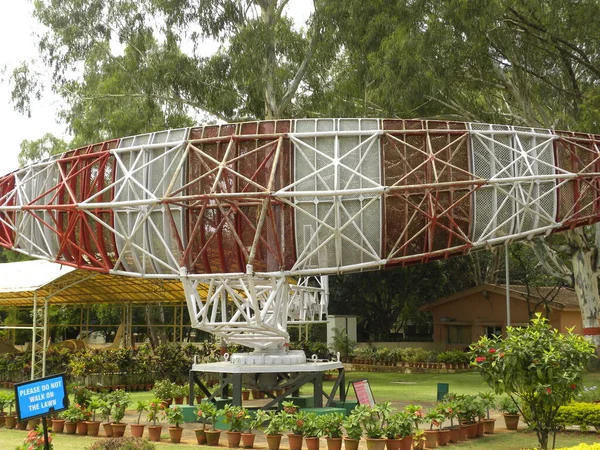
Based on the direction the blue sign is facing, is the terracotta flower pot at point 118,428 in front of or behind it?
behind

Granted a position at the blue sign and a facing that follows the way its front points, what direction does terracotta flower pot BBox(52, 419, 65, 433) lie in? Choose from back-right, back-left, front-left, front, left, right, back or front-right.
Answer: back

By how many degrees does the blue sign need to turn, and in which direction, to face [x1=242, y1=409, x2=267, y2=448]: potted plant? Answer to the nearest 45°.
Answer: approximately 135° to its left

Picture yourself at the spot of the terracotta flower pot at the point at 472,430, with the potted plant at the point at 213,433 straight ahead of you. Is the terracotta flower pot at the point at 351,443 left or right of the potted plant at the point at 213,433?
left

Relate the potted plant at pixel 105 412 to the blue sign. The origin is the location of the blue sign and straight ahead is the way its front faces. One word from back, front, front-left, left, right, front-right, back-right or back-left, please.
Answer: back

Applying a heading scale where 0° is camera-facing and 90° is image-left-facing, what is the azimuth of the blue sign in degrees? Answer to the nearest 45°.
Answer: approximately 0°

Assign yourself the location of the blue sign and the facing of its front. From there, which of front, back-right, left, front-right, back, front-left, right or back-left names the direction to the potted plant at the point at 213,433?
back-left

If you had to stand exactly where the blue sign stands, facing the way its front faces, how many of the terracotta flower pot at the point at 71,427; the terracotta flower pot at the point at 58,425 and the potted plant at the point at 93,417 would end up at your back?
3

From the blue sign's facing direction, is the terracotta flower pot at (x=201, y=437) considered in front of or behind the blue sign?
behind

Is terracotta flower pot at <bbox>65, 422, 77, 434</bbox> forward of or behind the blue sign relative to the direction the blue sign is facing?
behind

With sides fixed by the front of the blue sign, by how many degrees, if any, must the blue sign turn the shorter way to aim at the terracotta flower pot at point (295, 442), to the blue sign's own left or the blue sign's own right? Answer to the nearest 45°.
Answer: approximately 135° to the blue sign's own left

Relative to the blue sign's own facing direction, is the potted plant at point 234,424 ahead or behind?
behind

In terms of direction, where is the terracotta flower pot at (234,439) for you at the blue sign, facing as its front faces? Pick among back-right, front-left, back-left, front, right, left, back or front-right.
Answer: back-left

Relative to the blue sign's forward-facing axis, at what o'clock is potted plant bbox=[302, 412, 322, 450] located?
The potted plant is roughly at 8 o'clock from the blue sign.

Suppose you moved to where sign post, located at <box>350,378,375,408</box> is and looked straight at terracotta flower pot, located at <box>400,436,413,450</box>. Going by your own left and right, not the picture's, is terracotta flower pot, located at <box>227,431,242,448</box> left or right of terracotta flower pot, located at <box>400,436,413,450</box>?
right
